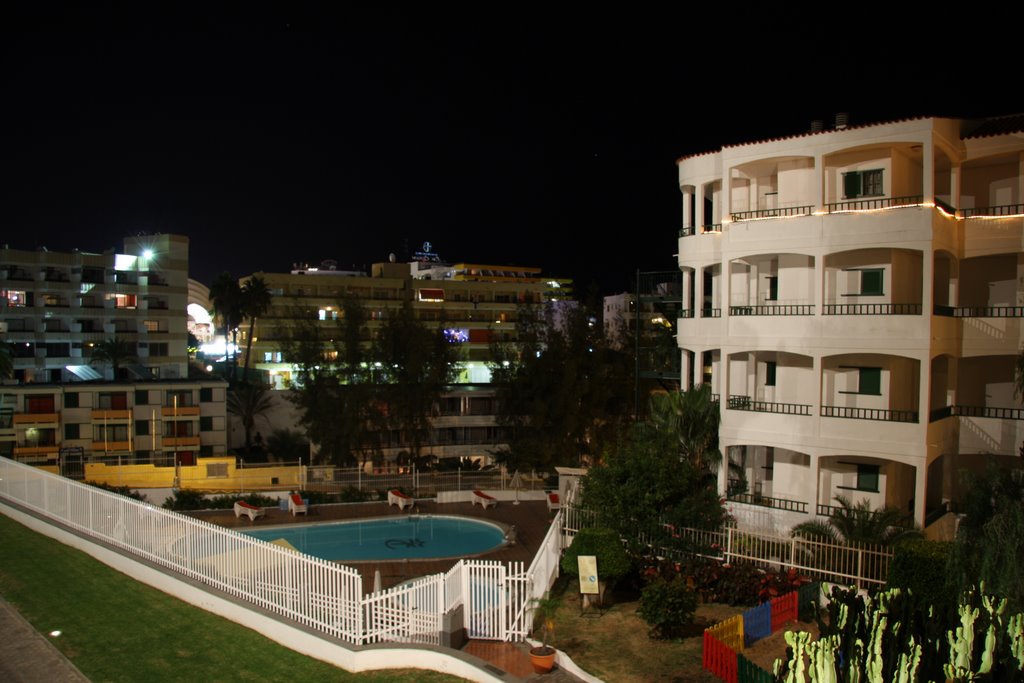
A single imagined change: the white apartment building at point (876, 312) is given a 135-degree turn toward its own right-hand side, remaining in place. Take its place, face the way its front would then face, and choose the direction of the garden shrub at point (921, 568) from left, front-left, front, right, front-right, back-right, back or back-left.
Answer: back

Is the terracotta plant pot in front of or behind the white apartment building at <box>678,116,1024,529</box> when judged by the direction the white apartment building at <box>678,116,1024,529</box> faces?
in front

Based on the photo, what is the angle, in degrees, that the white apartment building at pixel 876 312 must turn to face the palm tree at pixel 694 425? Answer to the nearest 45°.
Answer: approximately 45° to its right

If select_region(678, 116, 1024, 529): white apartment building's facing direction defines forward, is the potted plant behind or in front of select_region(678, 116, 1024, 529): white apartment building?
in front

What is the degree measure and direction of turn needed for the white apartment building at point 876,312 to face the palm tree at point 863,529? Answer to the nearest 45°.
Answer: approximately 45° to its left

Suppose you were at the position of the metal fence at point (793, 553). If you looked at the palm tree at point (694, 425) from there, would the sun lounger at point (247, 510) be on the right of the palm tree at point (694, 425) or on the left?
left

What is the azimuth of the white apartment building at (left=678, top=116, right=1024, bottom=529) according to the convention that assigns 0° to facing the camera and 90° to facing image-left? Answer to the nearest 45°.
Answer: approximately 45°

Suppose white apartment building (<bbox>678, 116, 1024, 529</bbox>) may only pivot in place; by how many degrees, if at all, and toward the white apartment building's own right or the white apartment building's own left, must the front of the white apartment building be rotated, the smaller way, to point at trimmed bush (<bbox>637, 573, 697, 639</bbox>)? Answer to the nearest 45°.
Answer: approximately 45° to the white apartment building's own left

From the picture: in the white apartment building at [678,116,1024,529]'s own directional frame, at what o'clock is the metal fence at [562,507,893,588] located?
The metal fence is roughly at 11 o'clock from the white apartment building.
